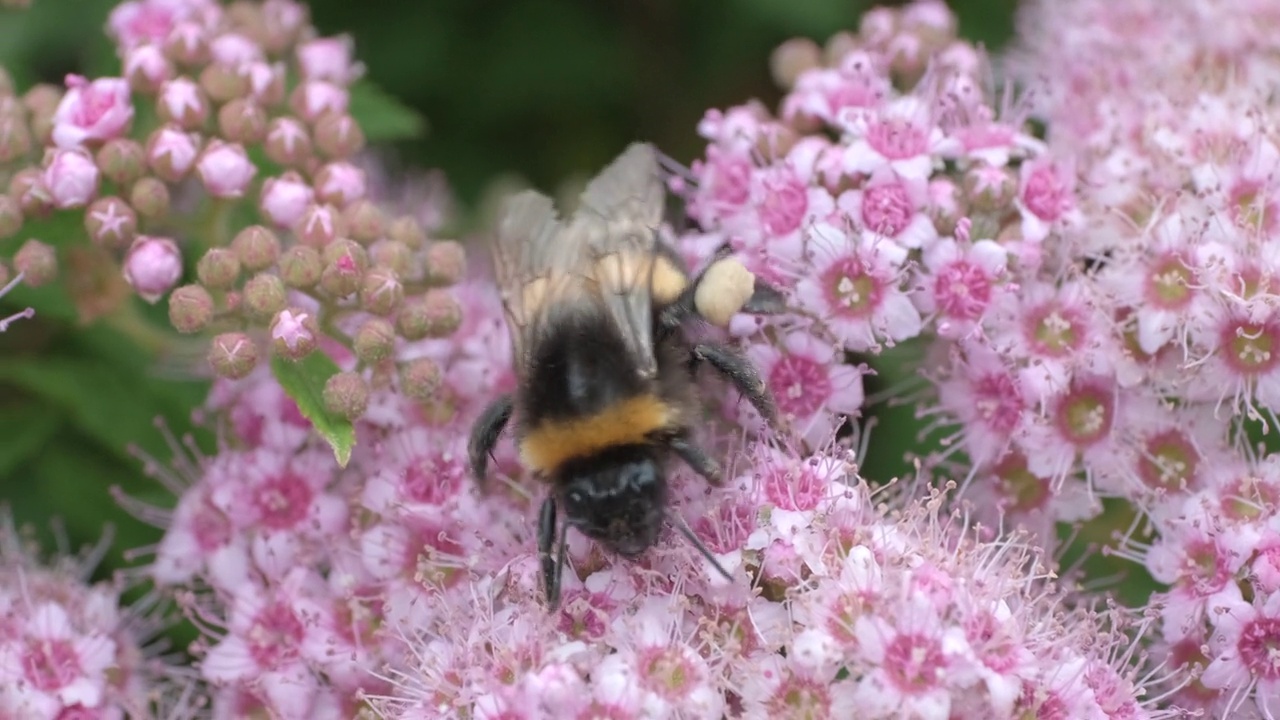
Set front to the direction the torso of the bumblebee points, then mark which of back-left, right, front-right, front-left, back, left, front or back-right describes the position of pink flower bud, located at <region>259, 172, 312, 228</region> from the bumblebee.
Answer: back-right

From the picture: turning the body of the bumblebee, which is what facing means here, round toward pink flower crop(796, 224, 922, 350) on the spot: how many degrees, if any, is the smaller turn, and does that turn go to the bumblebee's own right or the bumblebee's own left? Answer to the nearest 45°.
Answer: approximately 135° to the bumblebee's own left

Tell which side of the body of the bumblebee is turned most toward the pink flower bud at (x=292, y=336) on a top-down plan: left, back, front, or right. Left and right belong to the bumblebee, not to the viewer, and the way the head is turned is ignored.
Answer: right

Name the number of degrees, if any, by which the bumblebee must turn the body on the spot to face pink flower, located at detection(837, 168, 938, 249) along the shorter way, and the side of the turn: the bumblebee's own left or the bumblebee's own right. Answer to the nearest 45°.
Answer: approximately 135° to the bumblebee's own left

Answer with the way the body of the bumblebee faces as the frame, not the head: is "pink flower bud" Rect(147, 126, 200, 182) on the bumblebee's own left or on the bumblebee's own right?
on the bumblebee's own right

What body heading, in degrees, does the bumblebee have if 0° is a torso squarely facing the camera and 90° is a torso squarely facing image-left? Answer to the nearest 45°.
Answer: approximately 0°

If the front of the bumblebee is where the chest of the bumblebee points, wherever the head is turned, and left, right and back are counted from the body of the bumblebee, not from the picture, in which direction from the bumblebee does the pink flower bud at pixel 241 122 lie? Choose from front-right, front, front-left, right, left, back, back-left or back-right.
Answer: back-right

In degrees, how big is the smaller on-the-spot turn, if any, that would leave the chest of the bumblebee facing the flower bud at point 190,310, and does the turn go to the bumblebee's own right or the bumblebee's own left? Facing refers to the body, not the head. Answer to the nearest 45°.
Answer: approximately 90° to the bumblebee's own right

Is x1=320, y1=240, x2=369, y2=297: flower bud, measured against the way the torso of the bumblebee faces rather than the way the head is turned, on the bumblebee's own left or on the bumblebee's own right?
on the bumblebee's own right

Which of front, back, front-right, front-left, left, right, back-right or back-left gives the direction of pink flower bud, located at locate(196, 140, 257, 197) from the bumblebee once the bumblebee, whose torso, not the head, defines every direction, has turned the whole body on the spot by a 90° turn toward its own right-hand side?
front-right

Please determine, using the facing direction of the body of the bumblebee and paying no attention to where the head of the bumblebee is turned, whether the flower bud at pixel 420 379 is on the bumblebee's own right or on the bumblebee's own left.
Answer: on the bumblebee's own right

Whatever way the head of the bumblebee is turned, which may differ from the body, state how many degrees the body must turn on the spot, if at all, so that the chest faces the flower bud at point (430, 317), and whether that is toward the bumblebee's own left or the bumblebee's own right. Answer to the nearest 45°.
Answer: approximately 135° to the bumblebee's own right
